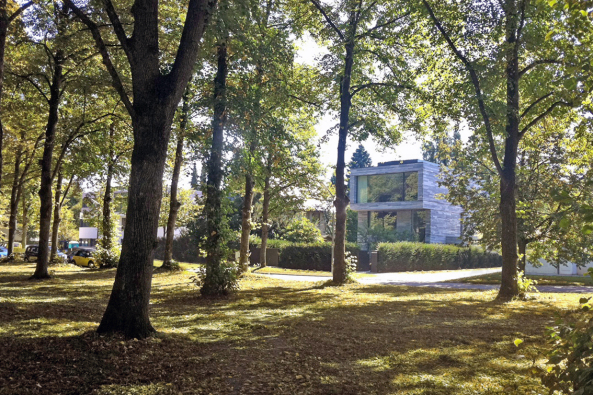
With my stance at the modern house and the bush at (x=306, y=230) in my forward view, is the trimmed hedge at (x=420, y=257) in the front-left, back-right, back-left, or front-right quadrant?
front-left

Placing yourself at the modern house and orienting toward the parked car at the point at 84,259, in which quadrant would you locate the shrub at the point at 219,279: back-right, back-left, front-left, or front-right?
front-left

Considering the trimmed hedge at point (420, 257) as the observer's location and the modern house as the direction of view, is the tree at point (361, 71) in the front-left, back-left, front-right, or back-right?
back-left

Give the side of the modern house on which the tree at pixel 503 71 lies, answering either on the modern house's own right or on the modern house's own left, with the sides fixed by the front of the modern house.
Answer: on the modern house's own left

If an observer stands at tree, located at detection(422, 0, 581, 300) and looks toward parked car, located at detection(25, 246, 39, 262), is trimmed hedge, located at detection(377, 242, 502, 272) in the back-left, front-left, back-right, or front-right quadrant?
front-right

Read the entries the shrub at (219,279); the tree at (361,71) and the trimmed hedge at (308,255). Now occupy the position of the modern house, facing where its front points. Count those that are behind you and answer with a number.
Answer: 0

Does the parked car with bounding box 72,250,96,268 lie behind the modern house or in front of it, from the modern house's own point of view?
in front

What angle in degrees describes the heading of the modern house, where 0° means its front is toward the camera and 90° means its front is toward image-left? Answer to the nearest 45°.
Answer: approximately 45°

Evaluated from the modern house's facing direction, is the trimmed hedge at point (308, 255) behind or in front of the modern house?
in front

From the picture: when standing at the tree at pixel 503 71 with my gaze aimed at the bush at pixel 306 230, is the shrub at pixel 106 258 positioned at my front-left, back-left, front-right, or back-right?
front-left

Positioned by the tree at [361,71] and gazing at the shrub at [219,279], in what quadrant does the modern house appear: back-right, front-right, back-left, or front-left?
back-right

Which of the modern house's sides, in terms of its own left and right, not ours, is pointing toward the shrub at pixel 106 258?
front
